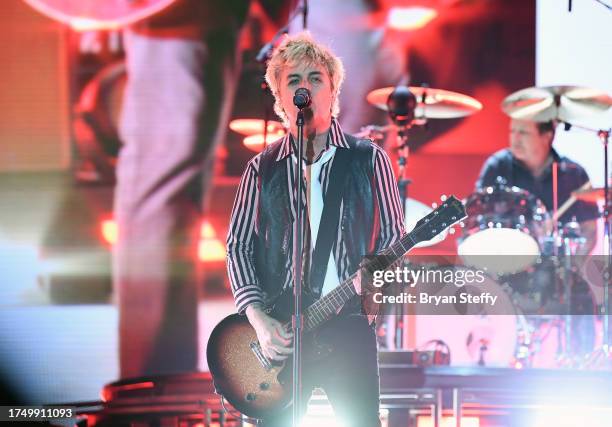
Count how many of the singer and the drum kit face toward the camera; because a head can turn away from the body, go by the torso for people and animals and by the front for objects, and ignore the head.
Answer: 2

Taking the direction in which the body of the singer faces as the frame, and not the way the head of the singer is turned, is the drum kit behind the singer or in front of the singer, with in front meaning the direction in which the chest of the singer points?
behind

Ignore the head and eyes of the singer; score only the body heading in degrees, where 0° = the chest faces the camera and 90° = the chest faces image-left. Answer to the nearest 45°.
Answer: approximately 0°

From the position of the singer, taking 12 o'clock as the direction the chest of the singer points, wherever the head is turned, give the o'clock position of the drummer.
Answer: The drummer is roughly at 7 o'clock from the singer.
